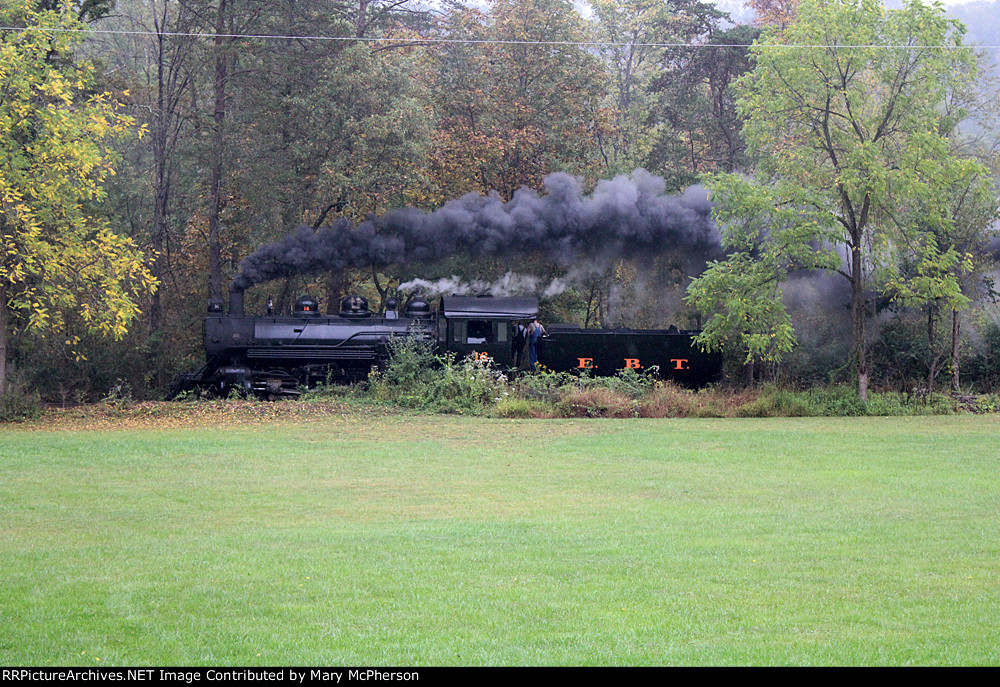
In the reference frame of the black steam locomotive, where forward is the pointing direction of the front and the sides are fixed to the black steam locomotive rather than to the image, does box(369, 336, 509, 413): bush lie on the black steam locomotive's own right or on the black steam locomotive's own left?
on the black steam locomotive's own left

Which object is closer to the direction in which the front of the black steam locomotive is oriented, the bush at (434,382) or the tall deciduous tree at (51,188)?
the tall deciduous tree

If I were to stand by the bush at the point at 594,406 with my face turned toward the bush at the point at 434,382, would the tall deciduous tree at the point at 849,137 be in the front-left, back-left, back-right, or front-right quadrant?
back-right

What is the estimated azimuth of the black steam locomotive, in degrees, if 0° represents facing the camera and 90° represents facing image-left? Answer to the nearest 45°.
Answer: approximately 90°

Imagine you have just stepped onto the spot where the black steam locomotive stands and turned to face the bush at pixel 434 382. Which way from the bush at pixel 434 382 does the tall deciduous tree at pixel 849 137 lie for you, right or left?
left

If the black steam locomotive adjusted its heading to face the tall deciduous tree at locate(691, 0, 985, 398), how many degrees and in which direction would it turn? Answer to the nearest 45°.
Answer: approximately 180°

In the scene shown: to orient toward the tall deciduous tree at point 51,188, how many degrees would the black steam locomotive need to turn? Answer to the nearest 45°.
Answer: approximately 45° to its left

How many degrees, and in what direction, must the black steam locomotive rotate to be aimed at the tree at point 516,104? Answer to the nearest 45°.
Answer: approximately 90° to its right
